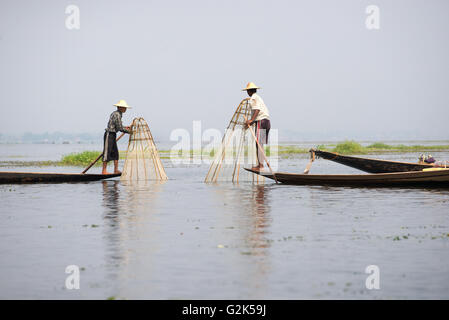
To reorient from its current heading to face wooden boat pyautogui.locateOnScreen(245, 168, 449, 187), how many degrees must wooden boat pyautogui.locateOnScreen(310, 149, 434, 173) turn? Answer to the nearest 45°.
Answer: approximately 90° to its left

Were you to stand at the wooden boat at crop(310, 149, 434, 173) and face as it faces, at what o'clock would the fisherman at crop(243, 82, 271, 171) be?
The fisherman is roughly at 11 o'clock from the wooden boat.

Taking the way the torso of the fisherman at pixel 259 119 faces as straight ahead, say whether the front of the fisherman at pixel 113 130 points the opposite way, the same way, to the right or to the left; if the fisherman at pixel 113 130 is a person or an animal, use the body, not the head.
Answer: the opposite way

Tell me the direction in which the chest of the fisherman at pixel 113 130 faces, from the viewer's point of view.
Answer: to the viewer's right

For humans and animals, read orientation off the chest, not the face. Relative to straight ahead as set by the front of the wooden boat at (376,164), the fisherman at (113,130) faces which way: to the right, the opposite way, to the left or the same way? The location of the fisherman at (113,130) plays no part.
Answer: the opposite way

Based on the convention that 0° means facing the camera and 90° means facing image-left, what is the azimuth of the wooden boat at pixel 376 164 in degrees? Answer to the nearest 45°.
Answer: approximately 90°

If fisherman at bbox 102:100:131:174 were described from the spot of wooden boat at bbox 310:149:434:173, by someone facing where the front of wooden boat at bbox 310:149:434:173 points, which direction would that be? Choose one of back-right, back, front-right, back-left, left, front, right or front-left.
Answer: front

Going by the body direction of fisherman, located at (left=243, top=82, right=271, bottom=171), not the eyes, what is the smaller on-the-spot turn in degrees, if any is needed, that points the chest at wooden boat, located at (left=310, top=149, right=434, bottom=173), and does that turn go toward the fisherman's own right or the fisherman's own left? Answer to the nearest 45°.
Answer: approximately 180°

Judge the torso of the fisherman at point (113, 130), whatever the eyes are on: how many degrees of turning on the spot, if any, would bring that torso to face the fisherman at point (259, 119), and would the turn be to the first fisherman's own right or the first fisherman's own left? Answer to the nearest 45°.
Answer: approximately 45° to the first fisherman's own right

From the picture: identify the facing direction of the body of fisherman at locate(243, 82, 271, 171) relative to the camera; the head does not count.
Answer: to the viewer's left
